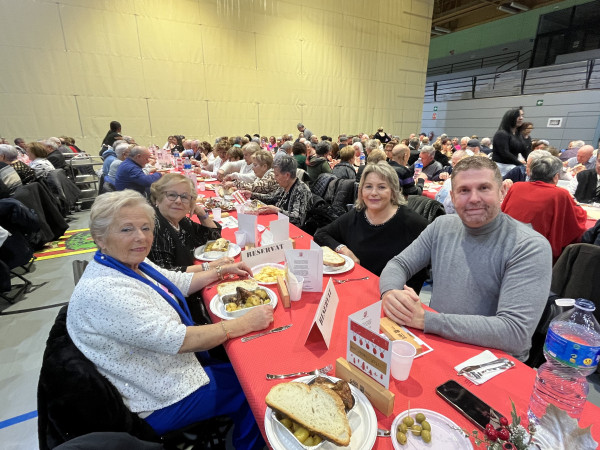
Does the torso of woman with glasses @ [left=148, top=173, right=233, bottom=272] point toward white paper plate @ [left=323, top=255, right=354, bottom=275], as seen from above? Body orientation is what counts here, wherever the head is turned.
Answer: yes

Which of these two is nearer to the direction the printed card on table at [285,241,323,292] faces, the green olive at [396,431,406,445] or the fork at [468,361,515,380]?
the green olive

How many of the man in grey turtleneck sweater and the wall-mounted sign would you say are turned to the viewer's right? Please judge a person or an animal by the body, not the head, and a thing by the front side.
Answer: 0

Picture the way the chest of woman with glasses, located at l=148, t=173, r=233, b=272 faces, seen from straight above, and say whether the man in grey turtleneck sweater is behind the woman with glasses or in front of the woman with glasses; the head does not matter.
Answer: in front

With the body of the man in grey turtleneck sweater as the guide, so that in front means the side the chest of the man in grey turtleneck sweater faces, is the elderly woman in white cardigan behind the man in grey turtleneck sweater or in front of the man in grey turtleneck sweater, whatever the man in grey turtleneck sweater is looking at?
in front

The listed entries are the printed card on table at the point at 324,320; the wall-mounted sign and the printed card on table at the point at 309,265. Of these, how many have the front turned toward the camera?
2

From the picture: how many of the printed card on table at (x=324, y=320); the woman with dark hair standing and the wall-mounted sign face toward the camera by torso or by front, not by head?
1

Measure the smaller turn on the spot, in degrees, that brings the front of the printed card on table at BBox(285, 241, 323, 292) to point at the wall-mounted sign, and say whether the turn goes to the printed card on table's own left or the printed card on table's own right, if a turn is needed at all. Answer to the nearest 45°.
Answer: approximately 135° to the printed card on table's own left

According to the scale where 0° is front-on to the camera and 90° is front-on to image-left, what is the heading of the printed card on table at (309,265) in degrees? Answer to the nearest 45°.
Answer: approximately 0°
